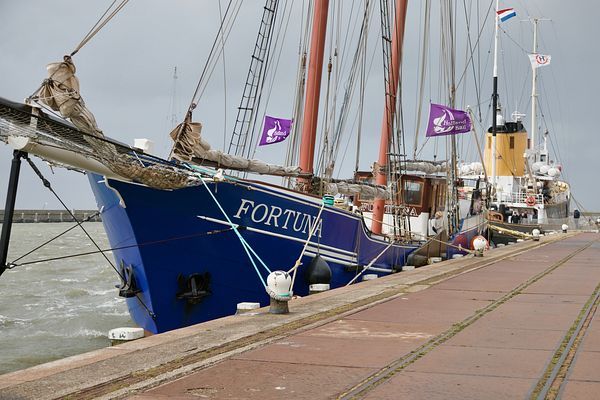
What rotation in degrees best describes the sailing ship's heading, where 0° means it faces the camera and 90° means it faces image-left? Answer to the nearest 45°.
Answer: approximately 45°

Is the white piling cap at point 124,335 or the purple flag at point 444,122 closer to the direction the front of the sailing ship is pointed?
the white piling cap

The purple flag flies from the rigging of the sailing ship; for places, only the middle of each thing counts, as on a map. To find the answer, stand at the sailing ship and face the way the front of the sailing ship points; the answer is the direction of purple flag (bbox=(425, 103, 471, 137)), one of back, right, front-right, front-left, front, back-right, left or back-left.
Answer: back

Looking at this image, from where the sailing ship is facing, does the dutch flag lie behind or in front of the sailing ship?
behind

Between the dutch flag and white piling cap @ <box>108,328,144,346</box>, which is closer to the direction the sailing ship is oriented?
the white piling cap

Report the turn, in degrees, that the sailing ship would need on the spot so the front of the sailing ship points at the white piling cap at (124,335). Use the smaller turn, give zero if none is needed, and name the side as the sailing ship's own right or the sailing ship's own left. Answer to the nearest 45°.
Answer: approximately 45° to the sailing ship's own left
